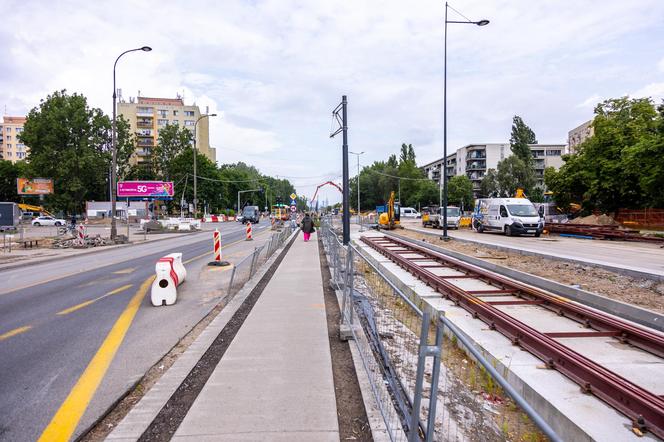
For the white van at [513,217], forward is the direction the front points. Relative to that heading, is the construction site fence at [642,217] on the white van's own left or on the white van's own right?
on the white van's own left

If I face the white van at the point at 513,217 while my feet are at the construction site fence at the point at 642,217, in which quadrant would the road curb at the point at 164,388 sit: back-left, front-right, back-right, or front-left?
front-left

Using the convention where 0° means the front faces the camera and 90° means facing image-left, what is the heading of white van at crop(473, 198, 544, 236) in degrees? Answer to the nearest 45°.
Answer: approximately 315°

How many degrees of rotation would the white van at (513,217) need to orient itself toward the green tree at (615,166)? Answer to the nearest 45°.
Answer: approximately 90° to its left

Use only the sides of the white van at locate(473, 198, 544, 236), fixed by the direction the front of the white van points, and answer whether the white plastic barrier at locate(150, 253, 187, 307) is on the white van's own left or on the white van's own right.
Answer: on the white van's own right

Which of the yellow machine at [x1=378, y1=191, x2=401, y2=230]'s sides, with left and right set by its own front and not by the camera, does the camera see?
front

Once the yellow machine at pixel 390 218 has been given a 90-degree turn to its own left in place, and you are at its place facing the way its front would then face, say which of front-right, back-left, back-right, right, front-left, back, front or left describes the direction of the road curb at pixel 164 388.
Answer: right

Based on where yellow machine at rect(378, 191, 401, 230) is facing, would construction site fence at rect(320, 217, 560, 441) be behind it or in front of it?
in front

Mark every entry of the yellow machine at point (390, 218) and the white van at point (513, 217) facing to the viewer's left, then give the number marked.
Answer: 0

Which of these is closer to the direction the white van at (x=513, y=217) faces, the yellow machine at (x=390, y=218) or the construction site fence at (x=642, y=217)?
the construction site fence

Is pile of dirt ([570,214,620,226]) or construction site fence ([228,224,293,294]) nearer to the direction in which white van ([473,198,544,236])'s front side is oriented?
the construction site fence

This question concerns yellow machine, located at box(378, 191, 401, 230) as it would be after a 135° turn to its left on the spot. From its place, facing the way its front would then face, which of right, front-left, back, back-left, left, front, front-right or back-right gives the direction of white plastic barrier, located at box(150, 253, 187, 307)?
back-right

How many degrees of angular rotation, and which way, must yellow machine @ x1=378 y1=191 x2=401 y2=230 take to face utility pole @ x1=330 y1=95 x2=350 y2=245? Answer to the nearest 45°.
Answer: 0° — it already faces it
